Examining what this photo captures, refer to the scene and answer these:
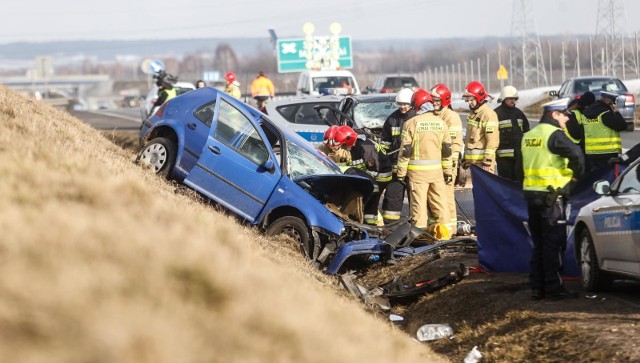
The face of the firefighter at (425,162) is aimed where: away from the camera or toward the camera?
away from the camera

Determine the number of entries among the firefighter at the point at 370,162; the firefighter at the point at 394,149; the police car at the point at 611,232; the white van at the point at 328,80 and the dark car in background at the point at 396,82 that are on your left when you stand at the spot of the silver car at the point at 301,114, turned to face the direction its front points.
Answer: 2

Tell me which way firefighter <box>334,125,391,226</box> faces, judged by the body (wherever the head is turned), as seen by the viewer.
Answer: to the viewer's left

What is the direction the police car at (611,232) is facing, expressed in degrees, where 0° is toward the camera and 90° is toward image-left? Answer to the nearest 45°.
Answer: approximately 135°

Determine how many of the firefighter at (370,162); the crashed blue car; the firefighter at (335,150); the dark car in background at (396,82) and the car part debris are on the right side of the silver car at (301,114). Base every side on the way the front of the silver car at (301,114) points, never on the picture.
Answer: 4

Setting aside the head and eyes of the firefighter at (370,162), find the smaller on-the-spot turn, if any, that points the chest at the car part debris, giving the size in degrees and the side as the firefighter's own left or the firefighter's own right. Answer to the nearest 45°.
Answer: approximately 90° to the firefighter's own left

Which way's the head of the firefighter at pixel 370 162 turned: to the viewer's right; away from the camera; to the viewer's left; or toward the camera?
to the viewer's left

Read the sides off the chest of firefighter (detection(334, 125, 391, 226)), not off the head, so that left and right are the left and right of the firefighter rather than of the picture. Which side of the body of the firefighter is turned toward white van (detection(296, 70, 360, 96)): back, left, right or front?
right

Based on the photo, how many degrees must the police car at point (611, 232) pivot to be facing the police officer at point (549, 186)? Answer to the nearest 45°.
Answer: approximately 45° to its left

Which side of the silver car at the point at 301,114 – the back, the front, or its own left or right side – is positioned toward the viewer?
right

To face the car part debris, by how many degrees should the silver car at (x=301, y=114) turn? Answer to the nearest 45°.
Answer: approximately 90° to its right

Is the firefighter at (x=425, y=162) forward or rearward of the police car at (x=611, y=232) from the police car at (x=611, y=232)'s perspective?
forward

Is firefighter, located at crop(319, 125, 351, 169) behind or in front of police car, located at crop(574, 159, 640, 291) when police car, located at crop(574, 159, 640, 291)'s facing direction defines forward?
in front

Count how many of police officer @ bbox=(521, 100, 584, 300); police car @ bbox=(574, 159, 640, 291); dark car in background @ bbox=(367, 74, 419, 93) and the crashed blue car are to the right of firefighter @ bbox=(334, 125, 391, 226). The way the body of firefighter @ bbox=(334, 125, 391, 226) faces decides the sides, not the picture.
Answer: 1
